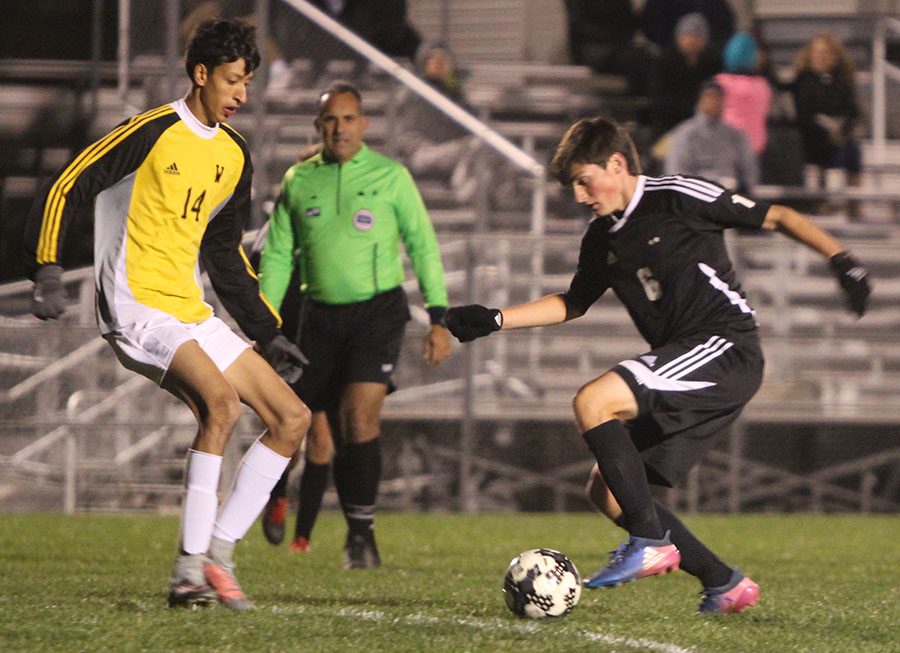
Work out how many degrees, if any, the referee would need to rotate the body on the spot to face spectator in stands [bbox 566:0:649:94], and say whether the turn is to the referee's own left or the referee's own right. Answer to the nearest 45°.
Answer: approximately 180°

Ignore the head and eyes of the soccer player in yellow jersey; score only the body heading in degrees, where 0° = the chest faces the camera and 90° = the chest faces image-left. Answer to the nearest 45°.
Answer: approximately 315°

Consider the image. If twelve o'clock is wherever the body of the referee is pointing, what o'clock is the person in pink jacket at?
The person in pink jacket is roughly at 7 o'clock from the referee.

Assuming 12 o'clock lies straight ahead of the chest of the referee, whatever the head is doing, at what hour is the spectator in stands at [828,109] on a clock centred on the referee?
The spectator in stands is roughly at 7 o'clock from the referee.

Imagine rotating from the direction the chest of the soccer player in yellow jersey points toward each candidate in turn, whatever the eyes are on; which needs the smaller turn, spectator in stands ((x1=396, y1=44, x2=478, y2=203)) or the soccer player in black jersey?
the soccer player in black jersey

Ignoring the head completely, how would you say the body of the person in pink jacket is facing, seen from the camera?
away from the camera

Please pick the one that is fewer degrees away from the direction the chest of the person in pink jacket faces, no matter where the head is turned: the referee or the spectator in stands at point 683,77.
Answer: the spectator in stands
